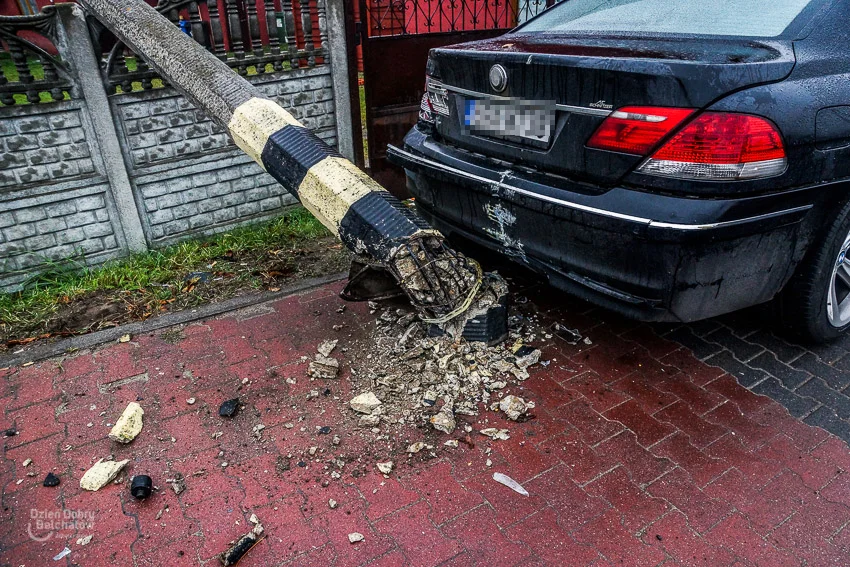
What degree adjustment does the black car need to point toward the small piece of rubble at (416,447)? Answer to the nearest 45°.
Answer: approximately 180°

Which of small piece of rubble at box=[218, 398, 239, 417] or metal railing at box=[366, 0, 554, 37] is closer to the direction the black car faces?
the metal railing

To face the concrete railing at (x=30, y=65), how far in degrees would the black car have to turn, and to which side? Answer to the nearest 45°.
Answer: approximately 135° to its left

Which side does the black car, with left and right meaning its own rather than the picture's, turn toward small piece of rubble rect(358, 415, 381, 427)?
back

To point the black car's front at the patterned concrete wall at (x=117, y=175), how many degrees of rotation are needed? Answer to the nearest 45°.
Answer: approximately 135° to its left

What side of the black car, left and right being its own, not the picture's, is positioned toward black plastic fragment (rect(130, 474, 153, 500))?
back

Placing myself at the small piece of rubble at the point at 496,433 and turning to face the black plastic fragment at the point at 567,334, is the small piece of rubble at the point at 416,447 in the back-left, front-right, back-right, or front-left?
back-left

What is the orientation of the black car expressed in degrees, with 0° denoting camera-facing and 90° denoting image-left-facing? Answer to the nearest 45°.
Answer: approximately 225°

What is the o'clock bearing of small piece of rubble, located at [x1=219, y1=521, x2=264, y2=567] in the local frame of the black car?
The small piece of rubble is roughly at 6 o'clock from the black car.
